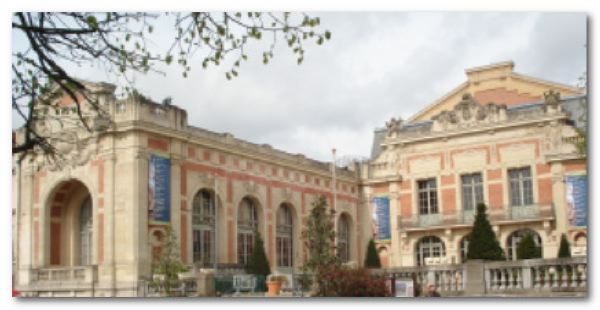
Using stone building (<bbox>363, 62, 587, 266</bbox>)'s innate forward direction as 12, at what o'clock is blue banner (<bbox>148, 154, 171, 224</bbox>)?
The blue banner is roughly at 2 o'clock from the stone building.

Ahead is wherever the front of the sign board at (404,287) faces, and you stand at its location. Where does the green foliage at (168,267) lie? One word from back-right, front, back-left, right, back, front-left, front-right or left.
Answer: back-right

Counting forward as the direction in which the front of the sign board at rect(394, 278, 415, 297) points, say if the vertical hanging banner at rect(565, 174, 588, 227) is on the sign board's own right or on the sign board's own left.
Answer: on the sign board's own left

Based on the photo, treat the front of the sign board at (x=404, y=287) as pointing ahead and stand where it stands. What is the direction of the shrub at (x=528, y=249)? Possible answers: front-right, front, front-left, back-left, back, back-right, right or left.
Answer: back-left

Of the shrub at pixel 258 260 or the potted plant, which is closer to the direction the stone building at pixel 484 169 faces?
the potted plant

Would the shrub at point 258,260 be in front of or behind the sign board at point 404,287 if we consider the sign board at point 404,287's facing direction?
behind

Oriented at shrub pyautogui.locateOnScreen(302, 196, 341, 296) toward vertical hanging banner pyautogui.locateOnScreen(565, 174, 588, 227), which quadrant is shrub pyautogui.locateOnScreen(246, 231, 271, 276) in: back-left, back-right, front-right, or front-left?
back-left

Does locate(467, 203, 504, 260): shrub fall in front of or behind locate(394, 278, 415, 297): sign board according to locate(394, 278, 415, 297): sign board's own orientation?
behind

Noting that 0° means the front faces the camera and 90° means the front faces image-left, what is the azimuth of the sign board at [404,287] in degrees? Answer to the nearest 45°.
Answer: approximately 0°
